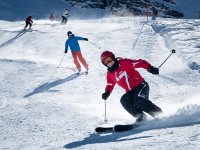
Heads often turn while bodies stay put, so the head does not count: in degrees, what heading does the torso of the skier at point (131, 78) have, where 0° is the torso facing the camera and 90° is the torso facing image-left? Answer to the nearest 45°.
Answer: approximately 45°
